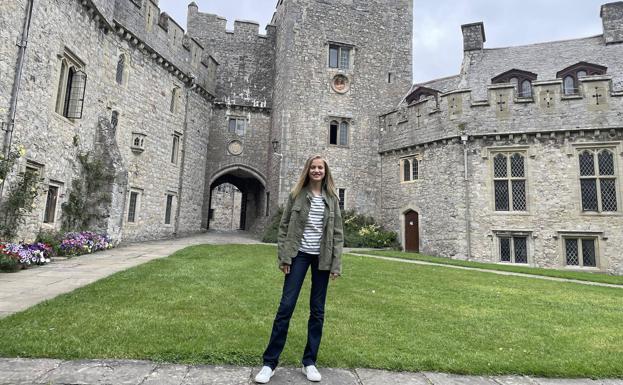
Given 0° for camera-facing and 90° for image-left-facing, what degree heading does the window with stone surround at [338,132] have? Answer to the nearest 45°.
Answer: approximately 0°

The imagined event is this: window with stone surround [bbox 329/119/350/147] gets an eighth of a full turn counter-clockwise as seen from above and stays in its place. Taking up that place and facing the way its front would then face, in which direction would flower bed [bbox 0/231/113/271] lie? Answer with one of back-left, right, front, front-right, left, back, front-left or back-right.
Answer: right
